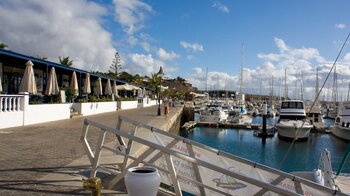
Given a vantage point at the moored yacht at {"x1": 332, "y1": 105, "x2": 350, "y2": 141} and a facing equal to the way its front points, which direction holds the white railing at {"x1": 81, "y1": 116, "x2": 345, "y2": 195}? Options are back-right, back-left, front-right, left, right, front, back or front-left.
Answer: front-left

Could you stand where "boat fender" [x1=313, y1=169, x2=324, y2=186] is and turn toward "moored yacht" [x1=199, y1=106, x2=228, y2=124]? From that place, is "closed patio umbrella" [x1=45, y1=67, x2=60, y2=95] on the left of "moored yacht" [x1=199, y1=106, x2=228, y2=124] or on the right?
left

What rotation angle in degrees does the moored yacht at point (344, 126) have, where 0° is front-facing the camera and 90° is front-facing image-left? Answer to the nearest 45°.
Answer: approximately 45°

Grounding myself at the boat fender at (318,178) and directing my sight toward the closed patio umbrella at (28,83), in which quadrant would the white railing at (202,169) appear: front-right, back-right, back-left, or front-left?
front-left

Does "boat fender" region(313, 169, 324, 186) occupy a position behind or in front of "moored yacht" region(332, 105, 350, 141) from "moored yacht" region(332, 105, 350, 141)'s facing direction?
in front

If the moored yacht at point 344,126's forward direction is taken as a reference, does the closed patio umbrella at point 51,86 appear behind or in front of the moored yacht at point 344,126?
in front

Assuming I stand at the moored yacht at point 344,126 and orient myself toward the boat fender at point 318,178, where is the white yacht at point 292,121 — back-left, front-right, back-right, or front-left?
front-right

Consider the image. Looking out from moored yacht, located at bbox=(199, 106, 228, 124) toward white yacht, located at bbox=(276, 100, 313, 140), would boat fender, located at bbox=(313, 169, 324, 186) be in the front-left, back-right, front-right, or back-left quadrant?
front-right

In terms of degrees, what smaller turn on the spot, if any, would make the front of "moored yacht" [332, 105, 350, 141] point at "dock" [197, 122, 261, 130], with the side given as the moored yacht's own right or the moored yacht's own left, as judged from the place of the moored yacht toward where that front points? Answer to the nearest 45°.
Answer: approximately 45° to the moored yacht's own right

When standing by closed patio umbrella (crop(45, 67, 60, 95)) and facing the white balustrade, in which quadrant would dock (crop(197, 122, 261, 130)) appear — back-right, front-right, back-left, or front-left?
back-left

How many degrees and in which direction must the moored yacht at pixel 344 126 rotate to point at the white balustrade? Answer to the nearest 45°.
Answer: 0° — it already faces it

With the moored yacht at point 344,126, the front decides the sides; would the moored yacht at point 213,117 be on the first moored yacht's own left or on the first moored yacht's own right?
on the first moored yacht's own right
